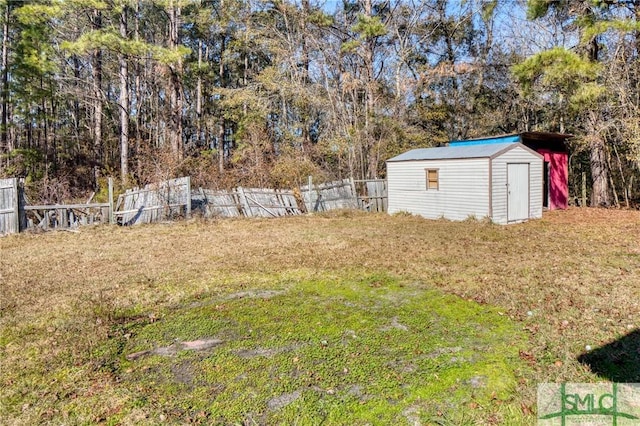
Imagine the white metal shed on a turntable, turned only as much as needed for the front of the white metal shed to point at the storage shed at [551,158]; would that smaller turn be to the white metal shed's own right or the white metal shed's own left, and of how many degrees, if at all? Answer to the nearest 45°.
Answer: approximately 90° to the white metal shed's own left

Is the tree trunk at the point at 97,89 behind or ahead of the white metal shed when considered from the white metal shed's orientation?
behind

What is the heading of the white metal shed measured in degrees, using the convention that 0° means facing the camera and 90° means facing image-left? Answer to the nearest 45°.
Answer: approximately 315°

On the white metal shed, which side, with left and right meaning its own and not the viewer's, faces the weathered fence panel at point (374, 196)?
back

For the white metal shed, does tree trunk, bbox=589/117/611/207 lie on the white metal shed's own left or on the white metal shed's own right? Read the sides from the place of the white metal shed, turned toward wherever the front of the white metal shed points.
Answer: on the white metal shed's own left
